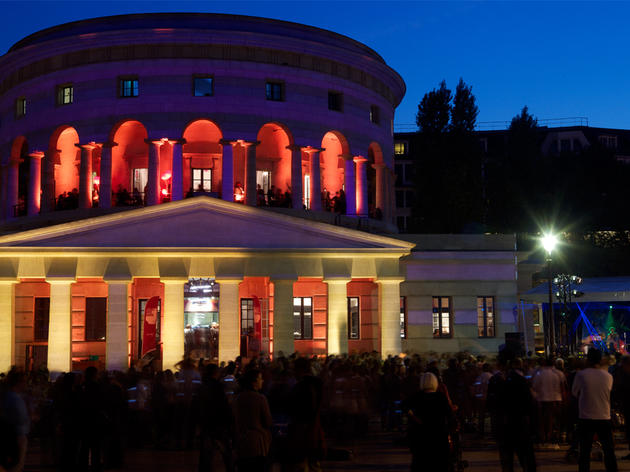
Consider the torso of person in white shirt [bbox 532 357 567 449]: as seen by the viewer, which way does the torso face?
away from the camera

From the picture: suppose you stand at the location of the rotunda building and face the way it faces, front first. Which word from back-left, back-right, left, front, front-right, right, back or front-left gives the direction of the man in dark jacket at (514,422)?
front

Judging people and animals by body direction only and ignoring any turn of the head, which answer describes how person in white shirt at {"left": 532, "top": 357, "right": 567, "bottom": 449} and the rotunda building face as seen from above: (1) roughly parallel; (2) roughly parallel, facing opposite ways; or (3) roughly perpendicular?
roughly parallel, facing opposite ways

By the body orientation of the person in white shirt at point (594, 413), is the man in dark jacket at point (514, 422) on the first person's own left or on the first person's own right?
on the first person's own left

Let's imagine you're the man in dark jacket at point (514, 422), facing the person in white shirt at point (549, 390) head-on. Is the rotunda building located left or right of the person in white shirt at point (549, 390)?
left

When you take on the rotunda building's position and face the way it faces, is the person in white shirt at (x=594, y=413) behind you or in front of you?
in front

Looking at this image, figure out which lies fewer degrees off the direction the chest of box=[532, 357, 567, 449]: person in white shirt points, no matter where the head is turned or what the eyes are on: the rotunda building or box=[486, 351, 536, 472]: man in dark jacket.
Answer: the rotunda building

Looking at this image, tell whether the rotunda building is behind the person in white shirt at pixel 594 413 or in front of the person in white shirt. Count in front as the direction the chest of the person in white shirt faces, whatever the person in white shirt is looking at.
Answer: in front

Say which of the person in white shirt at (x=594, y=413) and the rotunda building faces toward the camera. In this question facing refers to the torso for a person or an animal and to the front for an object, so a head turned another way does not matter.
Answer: the rotunda building

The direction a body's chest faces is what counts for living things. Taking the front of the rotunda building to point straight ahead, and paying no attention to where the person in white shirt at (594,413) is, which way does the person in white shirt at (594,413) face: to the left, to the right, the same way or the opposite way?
the opposite way

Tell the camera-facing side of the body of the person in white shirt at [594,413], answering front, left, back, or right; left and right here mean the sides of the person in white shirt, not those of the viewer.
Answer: back

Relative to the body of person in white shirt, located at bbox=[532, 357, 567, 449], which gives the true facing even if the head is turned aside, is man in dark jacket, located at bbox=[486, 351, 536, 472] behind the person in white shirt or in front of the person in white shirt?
behind

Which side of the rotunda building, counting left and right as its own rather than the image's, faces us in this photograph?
front

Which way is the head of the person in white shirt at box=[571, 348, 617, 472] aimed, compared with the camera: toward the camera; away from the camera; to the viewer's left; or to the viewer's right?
away from the camera
